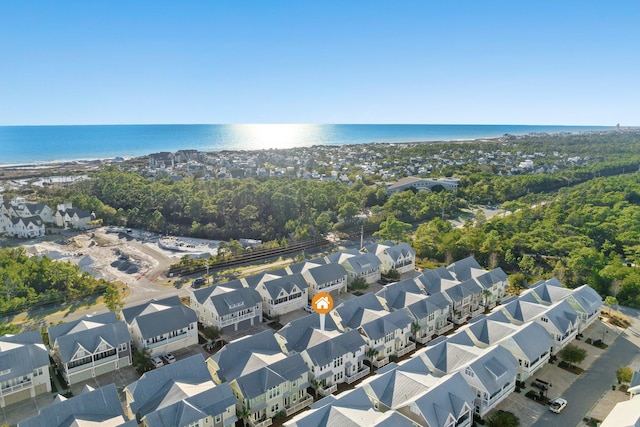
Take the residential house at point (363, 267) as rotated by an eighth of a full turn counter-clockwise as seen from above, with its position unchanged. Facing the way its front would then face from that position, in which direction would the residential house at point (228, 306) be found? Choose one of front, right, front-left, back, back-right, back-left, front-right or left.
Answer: back-right

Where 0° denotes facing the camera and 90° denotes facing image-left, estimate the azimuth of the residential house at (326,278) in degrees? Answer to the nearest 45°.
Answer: approximately 315°

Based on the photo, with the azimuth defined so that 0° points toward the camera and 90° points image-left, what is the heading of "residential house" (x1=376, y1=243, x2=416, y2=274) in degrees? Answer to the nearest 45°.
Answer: approximately 315°

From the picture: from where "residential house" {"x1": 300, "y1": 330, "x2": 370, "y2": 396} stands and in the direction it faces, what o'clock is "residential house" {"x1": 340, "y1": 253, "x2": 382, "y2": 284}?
"residential house" {"x1": 340, "y1": 253, "x2": 382, "y2": 284} is roughly at 8 o'clock from "residential house" {"x1": 300, "y1": 330, "x2": 370, "y2": 396}.

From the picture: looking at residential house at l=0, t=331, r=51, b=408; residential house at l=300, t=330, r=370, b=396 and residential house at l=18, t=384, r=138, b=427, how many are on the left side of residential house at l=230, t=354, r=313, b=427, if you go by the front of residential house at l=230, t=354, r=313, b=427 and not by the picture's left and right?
1

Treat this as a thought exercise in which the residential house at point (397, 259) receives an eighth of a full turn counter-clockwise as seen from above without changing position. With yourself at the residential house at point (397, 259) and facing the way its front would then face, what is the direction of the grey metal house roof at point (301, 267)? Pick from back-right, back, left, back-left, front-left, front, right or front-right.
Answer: back-right

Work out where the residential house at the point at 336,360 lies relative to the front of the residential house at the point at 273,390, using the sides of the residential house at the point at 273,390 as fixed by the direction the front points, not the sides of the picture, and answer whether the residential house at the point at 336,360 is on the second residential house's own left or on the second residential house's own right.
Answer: on the second residential house's own left

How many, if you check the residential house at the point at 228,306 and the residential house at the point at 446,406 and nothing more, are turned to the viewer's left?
0
